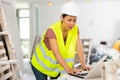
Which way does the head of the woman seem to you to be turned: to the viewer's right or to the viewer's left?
to the viewer's right

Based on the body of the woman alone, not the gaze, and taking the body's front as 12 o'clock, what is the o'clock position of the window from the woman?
The window is roughly at 7 o'clock from the woman.

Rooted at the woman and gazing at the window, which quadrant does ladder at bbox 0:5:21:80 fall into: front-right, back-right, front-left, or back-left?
front-left

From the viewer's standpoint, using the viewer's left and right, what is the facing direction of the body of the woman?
facing the viewer and to the right of the viewer
